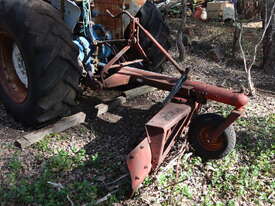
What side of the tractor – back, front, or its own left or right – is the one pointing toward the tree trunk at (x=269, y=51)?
right

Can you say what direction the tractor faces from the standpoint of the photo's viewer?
facing away from the viewer and to the left of the viewer
